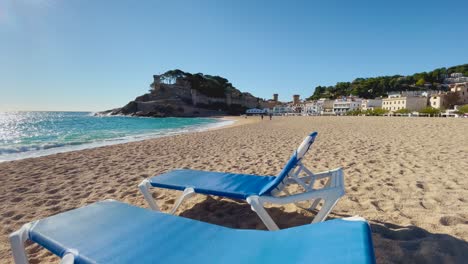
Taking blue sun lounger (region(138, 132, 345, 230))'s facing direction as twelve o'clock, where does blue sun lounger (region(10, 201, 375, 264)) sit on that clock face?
blue sun lounger (region(10, 201, 375, 264)) is roughly at 10 o'clock from blue sun lounger (region(138, 132, 345, 230)).

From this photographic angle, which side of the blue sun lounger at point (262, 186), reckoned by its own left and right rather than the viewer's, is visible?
left
